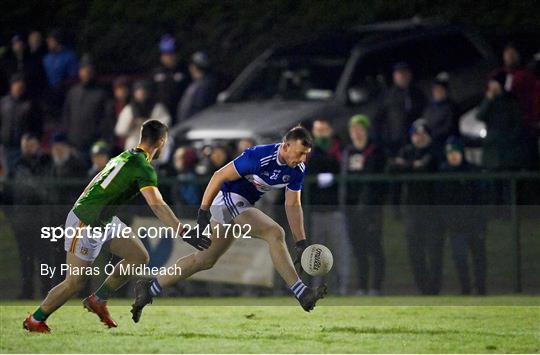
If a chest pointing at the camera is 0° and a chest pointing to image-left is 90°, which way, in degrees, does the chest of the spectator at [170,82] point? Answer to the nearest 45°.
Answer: approximately 0°

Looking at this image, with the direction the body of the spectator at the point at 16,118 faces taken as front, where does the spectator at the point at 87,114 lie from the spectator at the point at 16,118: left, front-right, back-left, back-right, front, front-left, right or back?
left

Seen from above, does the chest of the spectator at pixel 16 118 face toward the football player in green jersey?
yes

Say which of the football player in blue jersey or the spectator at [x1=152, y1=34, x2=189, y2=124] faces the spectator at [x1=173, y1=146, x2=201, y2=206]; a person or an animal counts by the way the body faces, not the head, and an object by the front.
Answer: the spectator at [x1=152, y1=34, x2=189, y2=124]

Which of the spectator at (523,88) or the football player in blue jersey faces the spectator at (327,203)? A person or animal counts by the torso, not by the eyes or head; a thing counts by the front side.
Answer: the spectator at (523,88)

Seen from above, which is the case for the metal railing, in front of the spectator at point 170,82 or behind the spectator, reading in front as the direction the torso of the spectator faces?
in front

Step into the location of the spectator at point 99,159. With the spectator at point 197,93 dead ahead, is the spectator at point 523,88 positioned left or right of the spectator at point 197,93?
right

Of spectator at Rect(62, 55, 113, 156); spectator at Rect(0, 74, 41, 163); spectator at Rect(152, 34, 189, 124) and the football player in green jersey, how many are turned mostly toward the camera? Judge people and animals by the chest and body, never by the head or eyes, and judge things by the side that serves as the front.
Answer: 3

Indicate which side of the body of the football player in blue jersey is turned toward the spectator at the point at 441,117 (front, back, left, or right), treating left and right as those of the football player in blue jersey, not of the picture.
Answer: left
